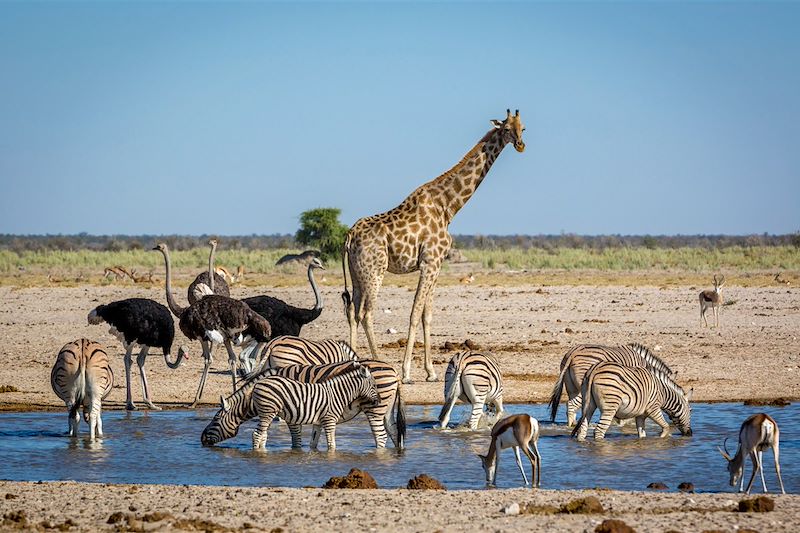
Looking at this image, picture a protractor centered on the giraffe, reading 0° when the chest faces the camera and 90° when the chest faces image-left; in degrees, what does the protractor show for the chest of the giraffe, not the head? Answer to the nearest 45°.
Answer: approximately 315°

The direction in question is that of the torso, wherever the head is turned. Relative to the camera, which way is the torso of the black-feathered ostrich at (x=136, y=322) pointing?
to the viewer's right

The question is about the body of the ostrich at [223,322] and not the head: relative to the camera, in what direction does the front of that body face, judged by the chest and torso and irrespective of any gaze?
to the viewer's left

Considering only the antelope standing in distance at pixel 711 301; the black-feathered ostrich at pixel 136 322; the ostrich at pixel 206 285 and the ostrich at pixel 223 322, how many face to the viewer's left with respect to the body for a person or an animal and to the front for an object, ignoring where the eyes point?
1

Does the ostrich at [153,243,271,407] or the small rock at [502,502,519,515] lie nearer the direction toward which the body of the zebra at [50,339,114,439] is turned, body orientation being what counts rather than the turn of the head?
the ostrich

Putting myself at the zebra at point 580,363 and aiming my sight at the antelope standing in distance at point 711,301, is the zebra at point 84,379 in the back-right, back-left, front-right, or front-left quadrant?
back-left

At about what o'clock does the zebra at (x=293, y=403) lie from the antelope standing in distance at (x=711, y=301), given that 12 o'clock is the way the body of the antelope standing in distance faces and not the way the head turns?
The zebra is roughly at 2 o'clock from the antelope standing in distance.

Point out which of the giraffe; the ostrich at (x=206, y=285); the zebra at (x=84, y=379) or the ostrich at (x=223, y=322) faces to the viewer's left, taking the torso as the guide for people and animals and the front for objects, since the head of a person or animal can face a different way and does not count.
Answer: the ostrich at (x=223, y=322)

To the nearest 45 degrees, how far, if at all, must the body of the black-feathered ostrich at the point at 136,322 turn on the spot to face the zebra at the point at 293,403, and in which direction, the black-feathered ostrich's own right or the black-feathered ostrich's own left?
approximately 45° to the black-feathered ostrich's own right
